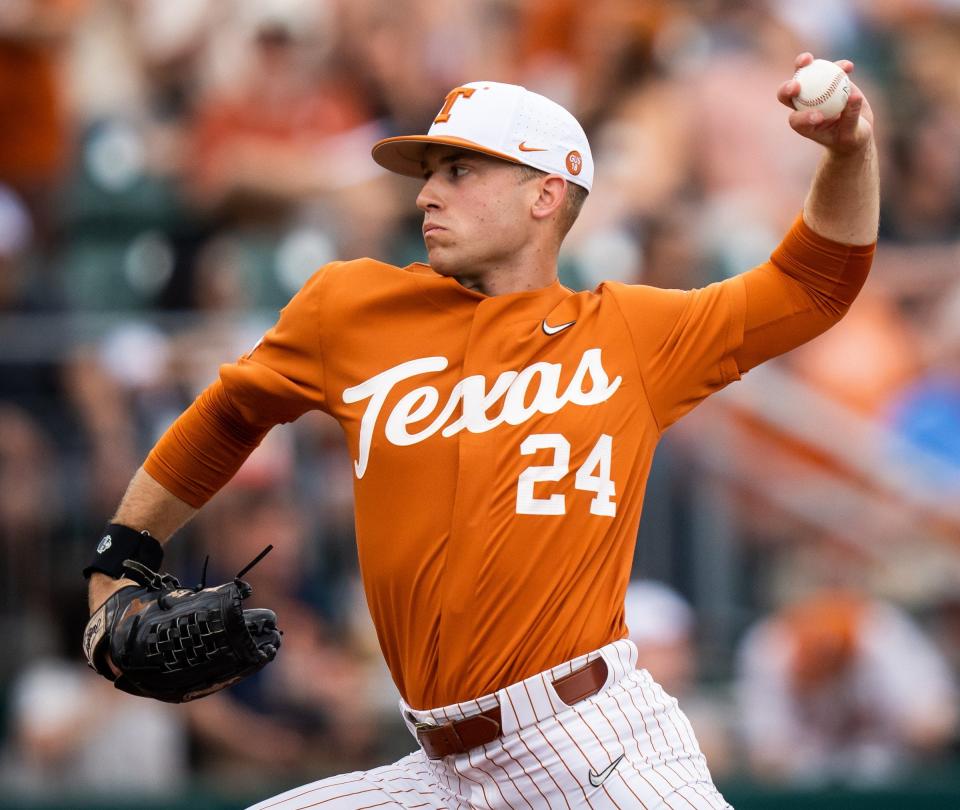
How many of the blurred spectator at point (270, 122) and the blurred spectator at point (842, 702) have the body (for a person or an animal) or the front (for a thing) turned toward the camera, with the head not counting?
2

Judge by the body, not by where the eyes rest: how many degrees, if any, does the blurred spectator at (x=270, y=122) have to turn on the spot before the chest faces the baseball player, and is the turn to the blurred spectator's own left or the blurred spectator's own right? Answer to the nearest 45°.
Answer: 0° — they already face them

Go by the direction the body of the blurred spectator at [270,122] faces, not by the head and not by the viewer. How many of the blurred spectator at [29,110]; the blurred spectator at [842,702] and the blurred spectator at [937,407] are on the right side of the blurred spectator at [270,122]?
1

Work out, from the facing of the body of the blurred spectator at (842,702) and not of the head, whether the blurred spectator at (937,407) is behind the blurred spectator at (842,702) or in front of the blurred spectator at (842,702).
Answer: behind

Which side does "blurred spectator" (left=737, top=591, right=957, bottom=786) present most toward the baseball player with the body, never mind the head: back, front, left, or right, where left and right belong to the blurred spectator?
front

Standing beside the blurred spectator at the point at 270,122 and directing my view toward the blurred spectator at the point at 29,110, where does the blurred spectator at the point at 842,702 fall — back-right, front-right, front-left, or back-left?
back-left

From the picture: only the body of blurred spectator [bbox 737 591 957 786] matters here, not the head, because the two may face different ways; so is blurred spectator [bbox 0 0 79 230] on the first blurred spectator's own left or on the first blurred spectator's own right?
on the first blurred spectator's own right

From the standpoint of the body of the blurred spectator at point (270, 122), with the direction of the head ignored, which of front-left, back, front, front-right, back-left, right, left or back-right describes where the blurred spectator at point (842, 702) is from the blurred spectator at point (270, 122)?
front-left

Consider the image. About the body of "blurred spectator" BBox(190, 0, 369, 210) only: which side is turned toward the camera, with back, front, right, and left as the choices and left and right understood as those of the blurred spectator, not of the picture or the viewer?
front

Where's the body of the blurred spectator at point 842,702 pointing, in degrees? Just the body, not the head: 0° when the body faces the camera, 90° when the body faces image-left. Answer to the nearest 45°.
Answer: approximately 0°

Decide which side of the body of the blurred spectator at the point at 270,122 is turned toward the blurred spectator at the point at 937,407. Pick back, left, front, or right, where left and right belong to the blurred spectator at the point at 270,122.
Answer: left

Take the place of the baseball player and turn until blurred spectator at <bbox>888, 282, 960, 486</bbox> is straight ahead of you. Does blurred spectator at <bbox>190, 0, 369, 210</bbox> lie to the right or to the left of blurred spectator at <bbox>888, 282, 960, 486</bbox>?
left

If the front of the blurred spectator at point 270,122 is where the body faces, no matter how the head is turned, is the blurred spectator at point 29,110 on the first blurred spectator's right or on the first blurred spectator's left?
on the first blurred spectator's right

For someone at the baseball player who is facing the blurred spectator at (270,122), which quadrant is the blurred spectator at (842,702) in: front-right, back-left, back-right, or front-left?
front-right
